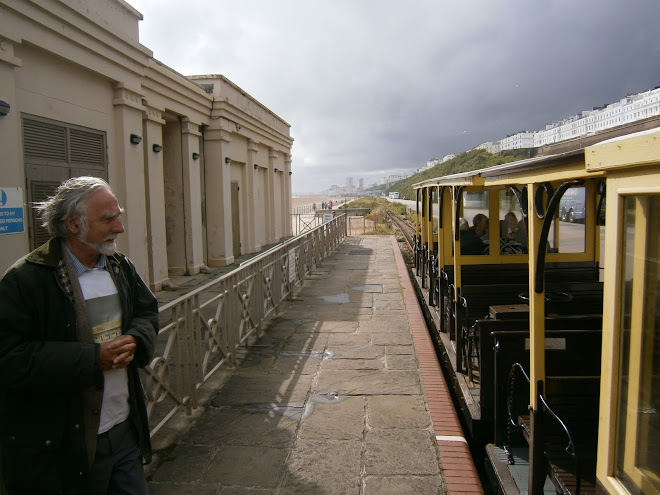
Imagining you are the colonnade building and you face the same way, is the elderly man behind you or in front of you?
in front

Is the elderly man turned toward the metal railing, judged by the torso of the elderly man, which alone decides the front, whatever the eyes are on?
no

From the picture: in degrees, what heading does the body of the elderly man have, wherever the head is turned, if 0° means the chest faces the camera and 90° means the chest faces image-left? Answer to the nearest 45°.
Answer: approximately 315°

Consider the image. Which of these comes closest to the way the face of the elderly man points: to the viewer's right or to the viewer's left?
to the viewer's right

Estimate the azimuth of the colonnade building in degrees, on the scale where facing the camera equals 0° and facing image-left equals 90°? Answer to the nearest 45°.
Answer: approximately 315°

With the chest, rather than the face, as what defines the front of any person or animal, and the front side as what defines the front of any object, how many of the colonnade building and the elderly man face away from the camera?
0

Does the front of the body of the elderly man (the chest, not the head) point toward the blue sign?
no

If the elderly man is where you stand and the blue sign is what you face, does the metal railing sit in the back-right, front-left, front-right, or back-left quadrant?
front-right

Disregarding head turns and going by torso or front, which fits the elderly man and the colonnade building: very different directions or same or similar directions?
same or similar directions
